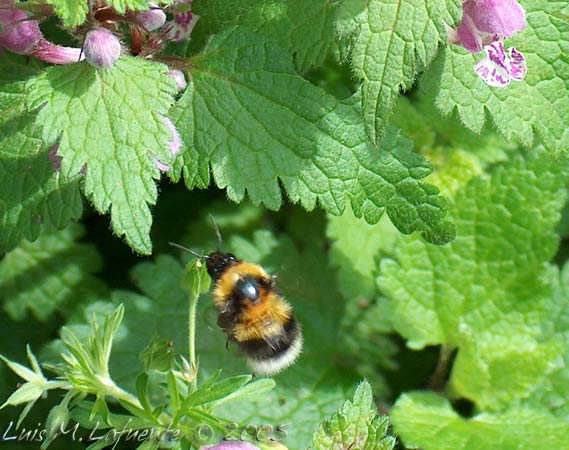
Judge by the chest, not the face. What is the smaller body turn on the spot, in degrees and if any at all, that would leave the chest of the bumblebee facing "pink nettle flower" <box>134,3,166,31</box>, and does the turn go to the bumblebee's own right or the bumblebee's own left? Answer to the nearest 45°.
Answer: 0° — it already faces it

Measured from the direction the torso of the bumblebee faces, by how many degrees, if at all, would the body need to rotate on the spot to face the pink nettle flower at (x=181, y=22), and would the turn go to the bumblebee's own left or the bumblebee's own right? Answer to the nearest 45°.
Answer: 0° — it already faces it

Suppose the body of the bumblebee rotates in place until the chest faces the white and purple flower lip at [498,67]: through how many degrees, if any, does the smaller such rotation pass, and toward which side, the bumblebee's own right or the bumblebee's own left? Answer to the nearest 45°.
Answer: approximately 90° to the bumblebee's own right

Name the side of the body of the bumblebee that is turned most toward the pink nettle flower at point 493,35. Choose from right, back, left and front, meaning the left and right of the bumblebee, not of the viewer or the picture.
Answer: right

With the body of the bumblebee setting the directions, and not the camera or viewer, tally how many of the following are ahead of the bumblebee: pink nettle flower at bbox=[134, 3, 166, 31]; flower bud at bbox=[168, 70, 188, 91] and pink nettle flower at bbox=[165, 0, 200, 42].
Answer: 3

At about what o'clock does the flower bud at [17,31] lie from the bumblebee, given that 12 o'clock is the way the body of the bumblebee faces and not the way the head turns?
The flower bud is roughly at 11 o'clock from the bumblebee.

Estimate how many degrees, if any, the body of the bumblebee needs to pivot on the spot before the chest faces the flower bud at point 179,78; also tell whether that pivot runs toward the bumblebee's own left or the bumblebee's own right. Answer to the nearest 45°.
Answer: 0° — it already faces it

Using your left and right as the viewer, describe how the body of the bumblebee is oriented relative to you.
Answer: facing away from the viewer and to the left of the viewer
